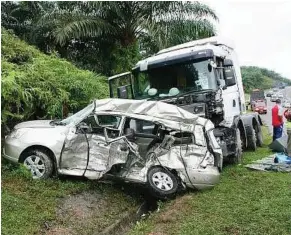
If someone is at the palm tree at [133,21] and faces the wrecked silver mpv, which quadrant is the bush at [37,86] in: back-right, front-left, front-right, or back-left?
front-right

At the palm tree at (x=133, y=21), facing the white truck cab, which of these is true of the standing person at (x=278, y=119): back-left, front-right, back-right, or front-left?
front-left

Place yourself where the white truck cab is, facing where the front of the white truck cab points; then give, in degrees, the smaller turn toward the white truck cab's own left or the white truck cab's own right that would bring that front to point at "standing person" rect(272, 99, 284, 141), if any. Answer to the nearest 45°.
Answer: approximately 180°

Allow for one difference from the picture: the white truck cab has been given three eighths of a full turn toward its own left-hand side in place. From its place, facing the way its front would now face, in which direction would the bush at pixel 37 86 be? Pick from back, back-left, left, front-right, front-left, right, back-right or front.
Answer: back

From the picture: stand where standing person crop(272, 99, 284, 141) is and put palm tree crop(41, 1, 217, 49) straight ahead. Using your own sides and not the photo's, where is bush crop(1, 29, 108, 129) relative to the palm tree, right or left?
left

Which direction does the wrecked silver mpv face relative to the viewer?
to the viewer's left

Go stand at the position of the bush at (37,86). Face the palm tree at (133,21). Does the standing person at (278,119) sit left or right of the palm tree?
right

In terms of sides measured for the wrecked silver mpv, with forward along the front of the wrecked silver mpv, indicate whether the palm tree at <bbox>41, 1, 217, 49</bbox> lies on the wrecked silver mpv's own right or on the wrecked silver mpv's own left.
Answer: on the wrecked silver mpv's own right

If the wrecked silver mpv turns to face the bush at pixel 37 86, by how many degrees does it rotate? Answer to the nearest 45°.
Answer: approximately 45° to its right

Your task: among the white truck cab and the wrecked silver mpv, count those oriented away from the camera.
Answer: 0

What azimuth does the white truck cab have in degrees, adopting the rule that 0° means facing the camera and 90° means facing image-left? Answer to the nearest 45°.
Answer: approximately 45°
